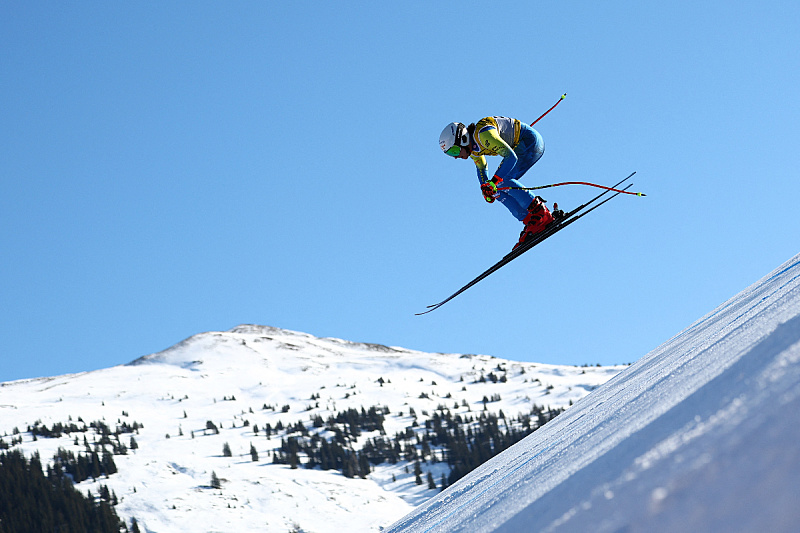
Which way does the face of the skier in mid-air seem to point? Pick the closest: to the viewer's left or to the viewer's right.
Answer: to the viewer's left

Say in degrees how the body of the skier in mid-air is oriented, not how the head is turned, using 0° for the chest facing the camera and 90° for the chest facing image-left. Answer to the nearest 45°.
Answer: approximately 90°

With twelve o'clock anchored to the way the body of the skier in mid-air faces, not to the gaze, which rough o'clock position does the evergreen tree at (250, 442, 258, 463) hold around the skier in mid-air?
The evergreen tree is roughly at 2 o'clock from the skier in mid-air.
